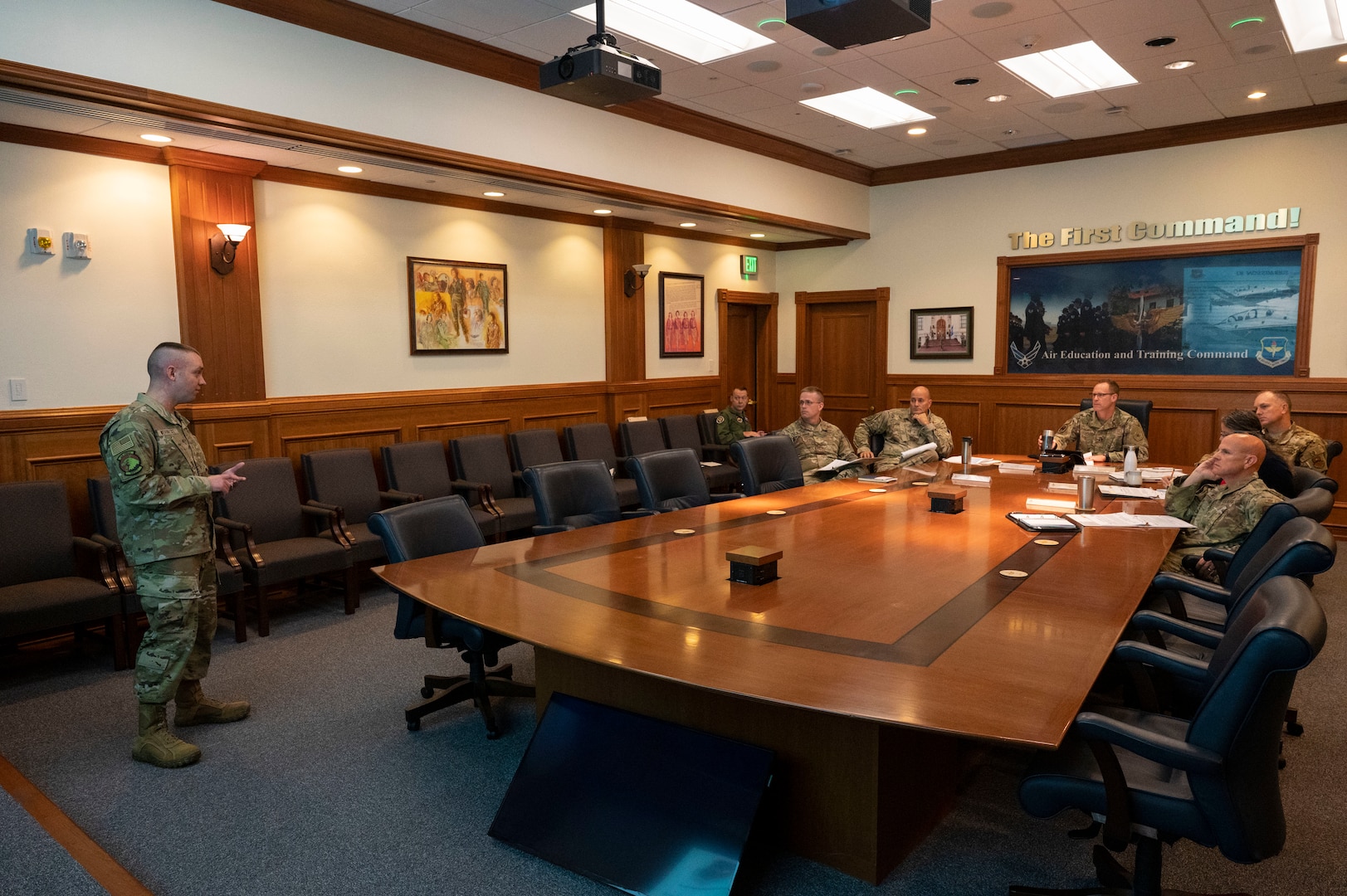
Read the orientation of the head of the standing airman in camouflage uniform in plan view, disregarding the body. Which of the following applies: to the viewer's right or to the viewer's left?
to the viewer's right

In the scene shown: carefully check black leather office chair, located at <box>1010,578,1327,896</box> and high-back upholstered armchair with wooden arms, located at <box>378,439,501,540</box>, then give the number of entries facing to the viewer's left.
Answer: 1

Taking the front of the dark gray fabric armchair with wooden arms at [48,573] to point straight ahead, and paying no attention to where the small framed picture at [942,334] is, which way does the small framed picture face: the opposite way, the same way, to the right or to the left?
to the right

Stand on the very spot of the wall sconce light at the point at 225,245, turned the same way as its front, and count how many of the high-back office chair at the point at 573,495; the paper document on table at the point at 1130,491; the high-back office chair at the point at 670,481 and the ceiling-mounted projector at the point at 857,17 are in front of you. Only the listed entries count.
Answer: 4

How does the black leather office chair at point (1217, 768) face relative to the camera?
to the viewer's left

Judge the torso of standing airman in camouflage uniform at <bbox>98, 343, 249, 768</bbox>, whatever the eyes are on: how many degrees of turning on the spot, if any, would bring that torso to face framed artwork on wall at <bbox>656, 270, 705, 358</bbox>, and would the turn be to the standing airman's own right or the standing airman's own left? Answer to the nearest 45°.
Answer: approximately 45° to the standing airman's own left

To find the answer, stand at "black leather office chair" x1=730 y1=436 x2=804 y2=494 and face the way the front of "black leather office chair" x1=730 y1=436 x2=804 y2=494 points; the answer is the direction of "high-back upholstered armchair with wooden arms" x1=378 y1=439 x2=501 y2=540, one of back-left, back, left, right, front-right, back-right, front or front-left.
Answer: back-right

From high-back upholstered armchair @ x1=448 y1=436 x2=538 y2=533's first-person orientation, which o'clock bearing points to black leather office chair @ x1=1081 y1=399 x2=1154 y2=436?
The black leather office chair is roughly at 11 o'clock from the high-back upholstered armchair.

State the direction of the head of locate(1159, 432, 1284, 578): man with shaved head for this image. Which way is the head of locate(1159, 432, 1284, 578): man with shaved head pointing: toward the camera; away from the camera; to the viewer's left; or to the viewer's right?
to the viewer's left

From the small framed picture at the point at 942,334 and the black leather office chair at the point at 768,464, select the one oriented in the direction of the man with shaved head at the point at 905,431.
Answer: the small framed picture

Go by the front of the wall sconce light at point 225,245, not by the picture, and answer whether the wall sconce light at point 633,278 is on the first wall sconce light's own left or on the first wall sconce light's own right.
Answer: on the first wall sconce light's own left

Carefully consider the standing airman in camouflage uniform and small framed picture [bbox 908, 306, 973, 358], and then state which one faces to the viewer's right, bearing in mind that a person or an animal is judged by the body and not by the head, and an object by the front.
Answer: the standing airman in camouflage uniform

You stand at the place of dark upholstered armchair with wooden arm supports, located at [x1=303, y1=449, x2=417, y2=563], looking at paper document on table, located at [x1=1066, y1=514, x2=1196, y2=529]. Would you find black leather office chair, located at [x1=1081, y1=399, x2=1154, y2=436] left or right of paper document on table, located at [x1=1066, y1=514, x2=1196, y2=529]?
left

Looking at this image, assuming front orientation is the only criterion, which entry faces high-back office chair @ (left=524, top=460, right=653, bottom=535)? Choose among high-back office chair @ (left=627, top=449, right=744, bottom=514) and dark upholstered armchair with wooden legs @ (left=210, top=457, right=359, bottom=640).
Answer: dark upholstered armchair with wooden legs @ (left=210, top=457, right=359, bottom=640)

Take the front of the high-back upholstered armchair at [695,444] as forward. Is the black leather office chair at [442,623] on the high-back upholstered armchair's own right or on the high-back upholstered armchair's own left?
on the high-back upholstered armchair's own right
